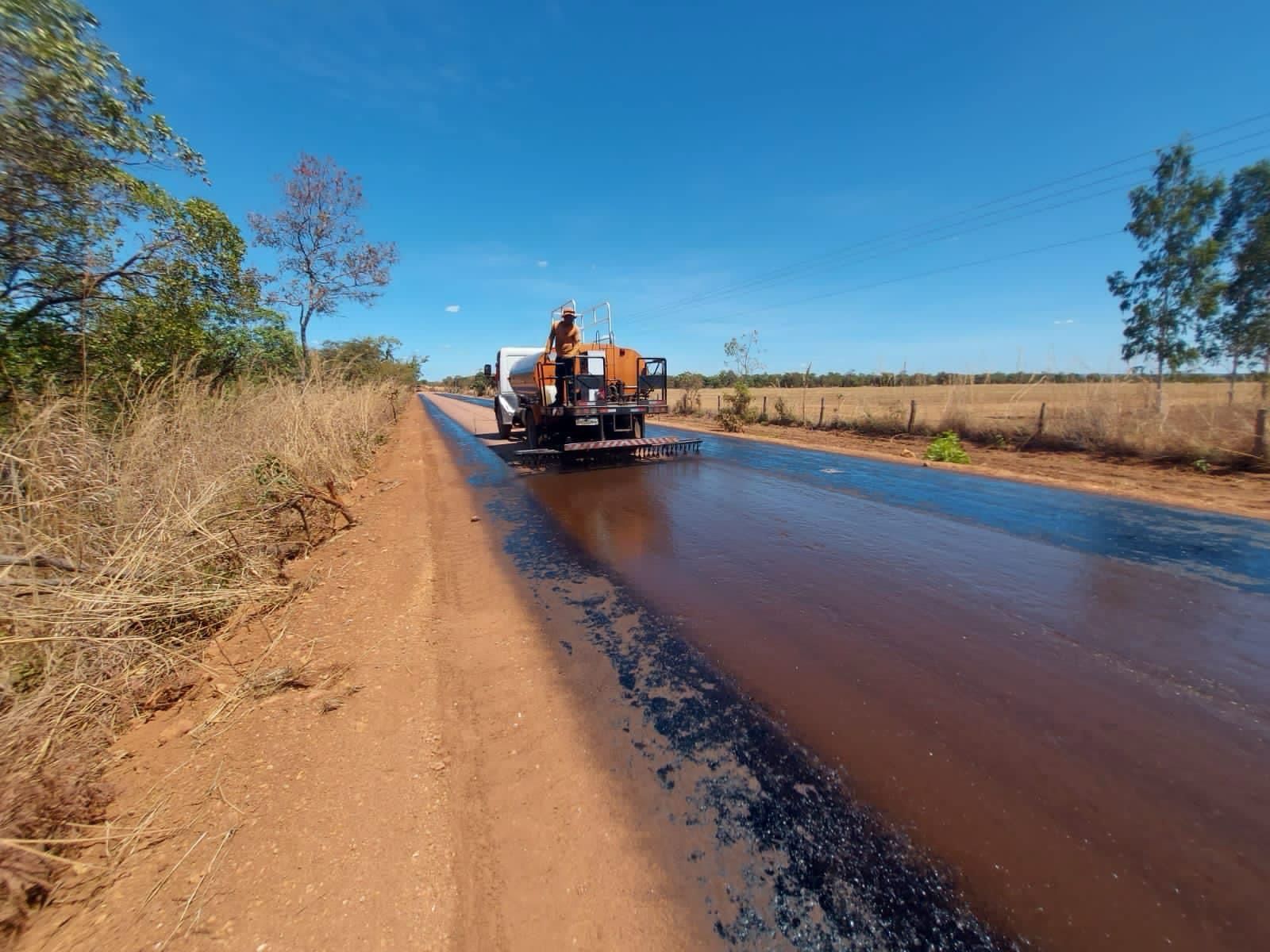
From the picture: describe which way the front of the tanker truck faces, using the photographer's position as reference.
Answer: facing away from the viewer and to the left of the viewer

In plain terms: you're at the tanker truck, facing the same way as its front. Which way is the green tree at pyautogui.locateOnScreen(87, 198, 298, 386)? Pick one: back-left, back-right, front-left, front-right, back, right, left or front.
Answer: left
